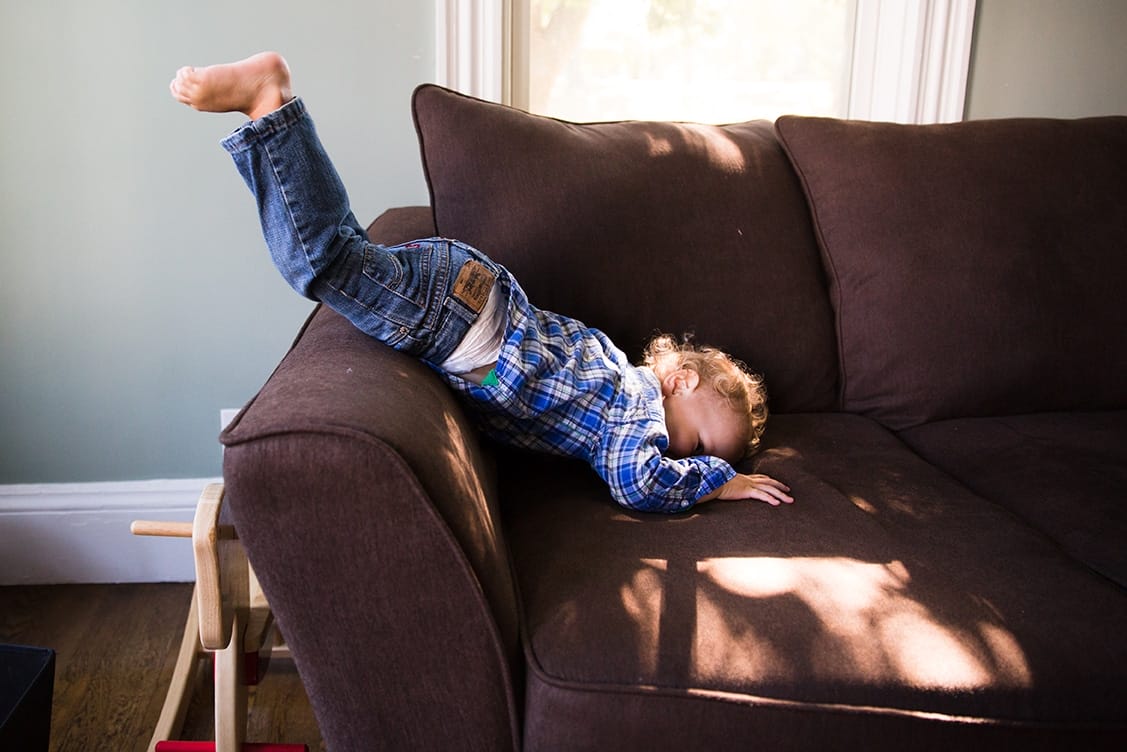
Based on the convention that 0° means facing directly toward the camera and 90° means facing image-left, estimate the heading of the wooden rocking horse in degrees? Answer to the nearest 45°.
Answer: approximately 0°

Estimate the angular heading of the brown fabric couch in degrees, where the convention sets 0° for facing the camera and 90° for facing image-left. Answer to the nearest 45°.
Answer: approximately 0°

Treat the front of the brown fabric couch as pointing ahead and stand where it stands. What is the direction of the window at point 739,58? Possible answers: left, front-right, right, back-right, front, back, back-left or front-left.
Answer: back

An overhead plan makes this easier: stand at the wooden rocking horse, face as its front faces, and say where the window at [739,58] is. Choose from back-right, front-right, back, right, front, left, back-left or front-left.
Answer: back-left
